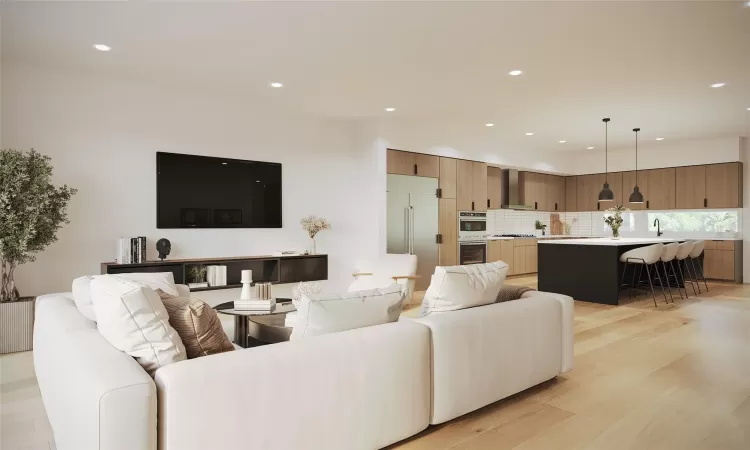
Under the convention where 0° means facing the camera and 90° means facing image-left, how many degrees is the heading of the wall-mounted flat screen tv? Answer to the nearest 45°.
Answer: approximately 315°

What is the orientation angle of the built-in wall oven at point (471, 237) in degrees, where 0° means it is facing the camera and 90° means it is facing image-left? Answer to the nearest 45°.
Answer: approximately 315°

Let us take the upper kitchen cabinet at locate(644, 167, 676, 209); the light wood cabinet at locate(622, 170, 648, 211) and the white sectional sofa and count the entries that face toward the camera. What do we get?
2

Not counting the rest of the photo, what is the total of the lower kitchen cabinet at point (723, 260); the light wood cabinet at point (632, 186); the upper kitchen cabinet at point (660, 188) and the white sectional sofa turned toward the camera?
3

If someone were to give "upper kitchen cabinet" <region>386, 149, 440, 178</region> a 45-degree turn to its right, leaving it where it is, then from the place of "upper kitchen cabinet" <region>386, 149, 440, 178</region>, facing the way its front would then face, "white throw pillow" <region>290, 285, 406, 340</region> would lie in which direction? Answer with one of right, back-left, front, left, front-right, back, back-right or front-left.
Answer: front

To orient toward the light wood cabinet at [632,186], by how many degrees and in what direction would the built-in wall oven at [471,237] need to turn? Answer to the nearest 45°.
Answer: approximately 90° to its left

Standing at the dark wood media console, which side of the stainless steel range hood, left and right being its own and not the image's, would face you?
right

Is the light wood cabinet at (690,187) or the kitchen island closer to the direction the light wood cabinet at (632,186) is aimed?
the kitchen island

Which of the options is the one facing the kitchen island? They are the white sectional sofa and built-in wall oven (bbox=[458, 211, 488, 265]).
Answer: the built-in wall oven

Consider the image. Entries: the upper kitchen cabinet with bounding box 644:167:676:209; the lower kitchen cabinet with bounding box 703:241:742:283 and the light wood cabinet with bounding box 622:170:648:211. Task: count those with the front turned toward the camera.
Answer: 3

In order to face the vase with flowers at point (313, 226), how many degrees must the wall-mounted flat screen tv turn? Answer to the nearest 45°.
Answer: approximately 45° to its left

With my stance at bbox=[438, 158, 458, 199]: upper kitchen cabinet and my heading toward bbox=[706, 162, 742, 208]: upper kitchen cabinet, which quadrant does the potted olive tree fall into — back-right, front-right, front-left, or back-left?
back-right

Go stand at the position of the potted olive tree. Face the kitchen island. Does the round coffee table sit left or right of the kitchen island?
right

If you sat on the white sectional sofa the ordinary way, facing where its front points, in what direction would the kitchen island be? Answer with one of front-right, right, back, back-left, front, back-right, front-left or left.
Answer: right

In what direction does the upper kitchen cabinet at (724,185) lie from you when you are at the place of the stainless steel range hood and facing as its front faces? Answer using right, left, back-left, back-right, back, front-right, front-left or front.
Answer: front-left

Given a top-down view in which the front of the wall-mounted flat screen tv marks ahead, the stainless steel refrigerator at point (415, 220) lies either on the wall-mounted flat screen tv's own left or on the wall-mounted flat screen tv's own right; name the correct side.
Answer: on the wall-mounted flat screen tv's own left

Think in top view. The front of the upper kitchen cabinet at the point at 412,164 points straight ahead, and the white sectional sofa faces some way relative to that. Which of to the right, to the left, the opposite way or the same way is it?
the opposite way

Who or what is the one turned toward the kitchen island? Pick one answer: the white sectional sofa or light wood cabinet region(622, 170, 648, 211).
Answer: the light wood cabinet
